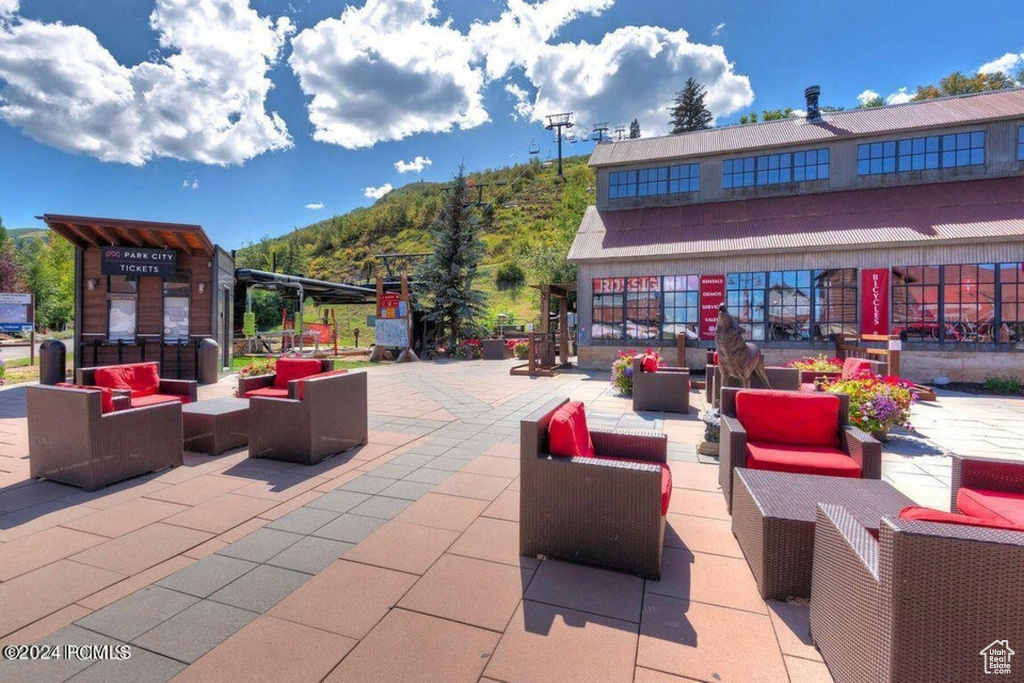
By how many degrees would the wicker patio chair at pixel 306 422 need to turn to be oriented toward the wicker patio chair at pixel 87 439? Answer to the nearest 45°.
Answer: approximately 45° to its left

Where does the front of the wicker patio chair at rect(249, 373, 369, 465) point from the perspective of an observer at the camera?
facing away from the viewer and to the left of the viewer

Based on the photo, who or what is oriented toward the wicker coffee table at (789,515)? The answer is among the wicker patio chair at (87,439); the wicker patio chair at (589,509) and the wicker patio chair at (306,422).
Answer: the wicker patio chair at (589,509)

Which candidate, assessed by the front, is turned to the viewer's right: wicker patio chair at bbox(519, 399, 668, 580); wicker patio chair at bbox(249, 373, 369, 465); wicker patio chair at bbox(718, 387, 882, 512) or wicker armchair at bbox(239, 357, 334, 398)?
wicker patio chair at bbox(519, 399, 668, 580)

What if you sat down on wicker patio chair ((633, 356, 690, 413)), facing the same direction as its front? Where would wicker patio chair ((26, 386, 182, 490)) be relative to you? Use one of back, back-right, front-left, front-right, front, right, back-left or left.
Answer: back-right

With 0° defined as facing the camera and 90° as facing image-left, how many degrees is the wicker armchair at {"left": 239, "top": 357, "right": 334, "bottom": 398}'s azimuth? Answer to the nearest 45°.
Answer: approximately 45°

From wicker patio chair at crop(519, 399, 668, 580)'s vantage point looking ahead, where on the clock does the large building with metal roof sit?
The large building with metal roof is roughly at 10 o'clock from the wicker patio chair.

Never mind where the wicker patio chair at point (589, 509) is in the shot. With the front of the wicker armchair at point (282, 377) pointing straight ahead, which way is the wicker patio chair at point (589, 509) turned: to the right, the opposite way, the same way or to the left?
to the left

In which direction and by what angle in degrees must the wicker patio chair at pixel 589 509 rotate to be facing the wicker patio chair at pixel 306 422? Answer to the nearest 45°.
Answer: approximately 135° to its left

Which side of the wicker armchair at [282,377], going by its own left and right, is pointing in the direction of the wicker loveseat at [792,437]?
left

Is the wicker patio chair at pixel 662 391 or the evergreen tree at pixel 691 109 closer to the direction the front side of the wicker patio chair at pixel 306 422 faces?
the evergreen tree

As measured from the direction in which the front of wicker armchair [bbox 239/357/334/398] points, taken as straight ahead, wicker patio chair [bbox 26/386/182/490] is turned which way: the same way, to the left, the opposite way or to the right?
the opposite way

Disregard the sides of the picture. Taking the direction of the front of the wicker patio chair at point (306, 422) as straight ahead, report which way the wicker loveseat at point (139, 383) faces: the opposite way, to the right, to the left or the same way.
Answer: the opposite way
